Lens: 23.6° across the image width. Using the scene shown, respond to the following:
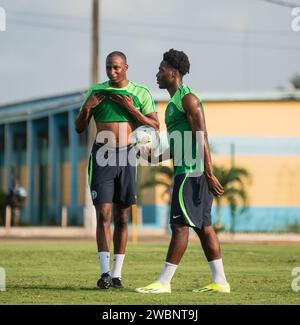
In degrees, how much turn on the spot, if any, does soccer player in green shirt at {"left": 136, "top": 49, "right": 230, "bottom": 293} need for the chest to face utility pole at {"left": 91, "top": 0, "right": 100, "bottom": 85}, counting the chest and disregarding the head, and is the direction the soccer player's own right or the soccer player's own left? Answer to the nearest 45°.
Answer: approximately 90° to the soccer player's own right

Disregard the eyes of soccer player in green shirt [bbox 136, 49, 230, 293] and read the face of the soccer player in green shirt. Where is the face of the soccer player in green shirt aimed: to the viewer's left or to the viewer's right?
to the viewer's left

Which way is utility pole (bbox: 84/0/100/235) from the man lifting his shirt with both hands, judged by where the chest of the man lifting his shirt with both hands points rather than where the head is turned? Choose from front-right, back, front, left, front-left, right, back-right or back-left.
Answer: back

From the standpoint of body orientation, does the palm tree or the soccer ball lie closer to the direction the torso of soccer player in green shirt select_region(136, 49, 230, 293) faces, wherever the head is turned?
the soccer ball

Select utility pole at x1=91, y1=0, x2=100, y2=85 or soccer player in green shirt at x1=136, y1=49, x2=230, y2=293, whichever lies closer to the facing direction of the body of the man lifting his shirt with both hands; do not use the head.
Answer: the soccer player in green shirt

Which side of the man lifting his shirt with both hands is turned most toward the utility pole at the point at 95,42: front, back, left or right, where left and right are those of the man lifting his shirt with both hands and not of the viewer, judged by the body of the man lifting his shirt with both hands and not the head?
back

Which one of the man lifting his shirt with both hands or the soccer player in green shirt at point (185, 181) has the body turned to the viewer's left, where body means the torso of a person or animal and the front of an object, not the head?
the soccer player in green shirt

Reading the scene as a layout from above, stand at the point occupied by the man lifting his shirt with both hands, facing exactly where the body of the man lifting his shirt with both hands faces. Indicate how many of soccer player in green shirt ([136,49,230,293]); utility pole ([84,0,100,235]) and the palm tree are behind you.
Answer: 2

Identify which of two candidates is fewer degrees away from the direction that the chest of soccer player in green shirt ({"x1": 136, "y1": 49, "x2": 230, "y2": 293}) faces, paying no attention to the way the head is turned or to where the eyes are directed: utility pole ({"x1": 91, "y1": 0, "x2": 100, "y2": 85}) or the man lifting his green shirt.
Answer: the man lifting his green shirt

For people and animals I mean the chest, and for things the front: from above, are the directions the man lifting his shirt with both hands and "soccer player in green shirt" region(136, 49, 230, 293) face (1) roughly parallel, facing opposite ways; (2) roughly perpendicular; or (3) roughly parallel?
roughly perpendicular

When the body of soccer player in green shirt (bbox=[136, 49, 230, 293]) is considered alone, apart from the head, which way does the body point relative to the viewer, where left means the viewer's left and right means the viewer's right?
facing to the left of the viewer
